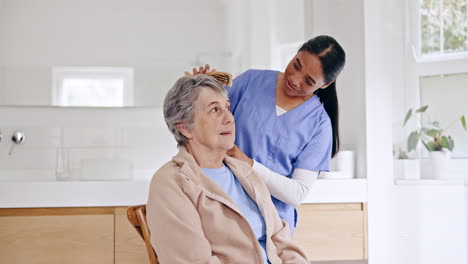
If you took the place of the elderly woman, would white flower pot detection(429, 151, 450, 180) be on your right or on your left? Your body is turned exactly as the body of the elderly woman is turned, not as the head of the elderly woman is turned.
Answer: on your left

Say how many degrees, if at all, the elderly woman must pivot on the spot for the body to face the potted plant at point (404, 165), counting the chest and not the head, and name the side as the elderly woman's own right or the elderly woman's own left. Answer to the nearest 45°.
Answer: approximately 90° to the elderly woman's own left

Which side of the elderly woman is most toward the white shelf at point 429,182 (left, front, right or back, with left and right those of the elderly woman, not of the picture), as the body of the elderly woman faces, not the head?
left

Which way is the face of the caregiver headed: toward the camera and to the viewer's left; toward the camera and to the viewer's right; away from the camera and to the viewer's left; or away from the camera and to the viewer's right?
toward the camera and to the viewer's left

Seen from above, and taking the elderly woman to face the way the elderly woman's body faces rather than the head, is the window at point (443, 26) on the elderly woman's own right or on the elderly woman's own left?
on the elderly woman's own left

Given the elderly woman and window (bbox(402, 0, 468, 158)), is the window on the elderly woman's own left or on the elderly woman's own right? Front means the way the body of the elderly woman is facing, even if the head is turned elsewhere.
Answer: on the elderly woman's own left

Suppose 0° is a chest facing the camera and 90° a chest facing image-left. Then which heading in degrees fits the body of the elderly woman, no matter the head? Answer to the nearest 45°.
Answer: approximately 315°

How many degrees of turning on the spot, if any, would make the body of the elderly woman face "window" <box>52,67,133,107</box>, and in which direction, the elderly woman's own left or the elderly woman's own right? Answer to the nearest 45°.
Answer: approximately 180°
